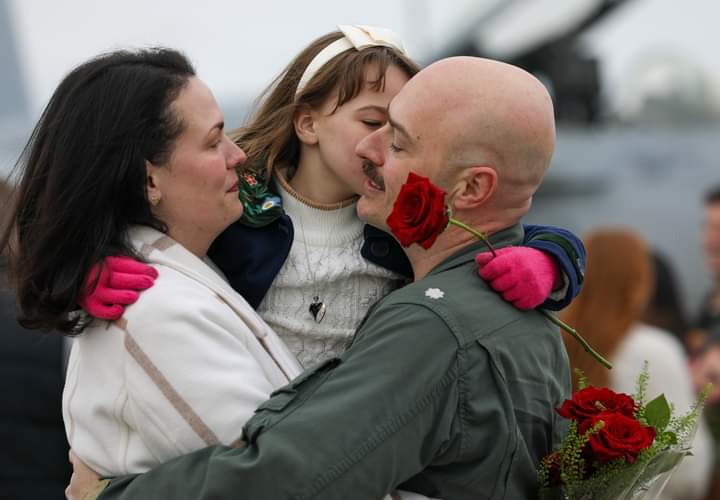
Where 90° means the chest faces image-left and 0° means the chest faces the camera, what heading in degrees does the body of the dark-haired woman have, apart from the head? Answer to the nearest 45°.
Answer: approximately 270°

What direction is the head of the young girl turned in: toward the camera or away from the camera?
toward the camera

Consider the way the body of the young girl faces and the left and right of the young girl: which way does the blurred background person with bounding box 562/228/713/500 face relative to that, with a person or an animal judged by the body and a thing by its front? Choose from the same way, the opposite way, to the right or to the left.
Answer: the opposite way

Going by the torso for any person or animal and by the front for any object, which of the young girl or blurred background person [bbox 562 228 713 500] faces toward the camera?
the young girl

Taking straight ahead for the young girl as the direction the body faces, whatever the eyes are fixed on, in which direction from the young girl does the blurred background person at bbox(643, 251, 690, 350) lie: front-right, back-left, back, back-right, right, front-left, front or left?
back-left

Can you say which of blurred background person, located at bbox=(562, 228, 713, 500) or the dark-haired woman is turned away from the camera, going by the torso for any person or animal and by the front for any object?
the blurred background person

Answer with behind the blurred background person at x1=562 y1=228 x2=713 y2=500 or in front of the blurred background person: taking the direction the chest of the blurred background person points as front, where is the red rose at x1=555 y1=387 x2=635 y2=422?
behind

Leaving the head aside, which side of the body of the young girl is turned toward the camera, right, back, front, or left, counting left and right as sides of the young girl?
front

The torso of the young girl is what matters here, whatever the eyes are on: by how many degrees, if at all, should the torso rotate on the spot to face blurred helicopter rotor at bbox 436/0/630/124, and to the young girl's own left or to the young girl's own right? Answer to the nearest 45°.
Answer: approximately 180°

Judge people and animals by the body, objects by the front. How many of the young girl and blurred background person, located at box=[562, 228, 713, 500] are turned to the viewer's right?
0

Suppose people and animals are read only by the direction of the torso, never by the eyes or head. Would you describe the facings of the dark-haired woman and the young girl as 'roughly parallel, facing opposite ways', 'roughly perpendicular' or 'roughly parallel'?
roughly perpendicular

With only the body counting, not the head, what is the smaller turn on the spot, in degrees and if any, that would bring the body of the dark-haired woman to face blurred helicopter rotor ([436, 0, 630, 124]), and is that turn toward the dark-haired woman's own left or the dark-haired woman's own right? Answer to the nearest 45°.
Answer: approximately 45° to the dark-haired woman's own left

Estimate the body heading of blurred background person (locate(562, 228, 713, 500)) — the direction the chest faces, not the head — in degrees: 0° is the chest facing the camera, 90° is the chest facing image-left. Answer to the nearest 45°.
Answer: approximately 180°

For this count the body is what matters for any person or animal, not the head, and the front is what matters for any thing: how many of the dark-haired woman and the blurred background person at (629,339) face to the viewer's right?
1

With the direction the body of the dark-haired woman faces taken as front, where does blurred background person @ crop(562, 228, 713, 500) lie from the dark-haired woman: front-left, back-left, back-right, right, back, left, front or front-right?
front-left
